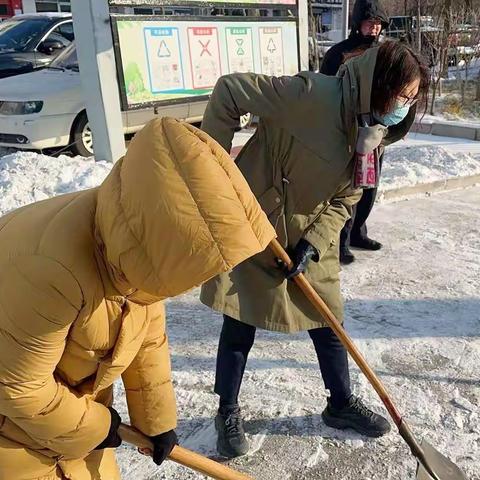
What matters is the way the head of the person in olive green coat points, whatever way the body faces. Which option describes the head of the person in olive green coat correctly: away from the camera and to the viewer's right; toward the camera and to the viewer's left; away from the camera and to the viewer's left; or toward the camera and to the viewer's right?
toward the camera and to the viewer's right

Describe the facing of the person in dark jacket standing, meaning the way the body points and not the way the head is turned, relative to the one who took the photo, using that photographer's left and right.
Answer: facing the viewer and to the right of the viewer

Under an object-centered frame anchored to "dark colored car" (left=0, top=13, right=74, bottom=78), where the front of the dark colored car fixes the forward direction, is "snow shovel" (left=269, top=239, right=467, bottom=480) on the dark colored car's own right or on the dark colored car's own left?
on the dark colored car's own left

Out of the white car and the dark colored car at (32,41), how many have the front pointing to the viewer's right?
0

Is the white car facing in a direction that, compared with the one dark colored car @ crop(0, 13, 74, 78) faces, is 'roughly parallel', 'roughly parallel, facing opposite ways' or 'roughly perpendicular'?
roughly parallel

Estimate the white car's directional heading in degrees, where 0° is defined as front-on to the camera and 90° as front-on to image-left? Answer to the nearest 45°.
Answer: approximately 45°

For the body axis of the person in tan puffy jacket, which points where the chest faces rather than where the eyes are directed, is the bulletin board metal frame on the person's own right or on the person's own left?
on the person's own left

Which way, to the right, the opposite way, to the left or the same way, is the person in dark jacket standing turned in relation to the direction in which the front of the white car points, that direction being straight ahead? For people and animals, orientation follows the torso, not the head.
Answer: to the left

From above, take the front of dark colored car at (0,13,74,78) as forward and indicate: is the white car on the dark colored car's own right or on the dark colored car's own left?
on the dark colored car's own left
